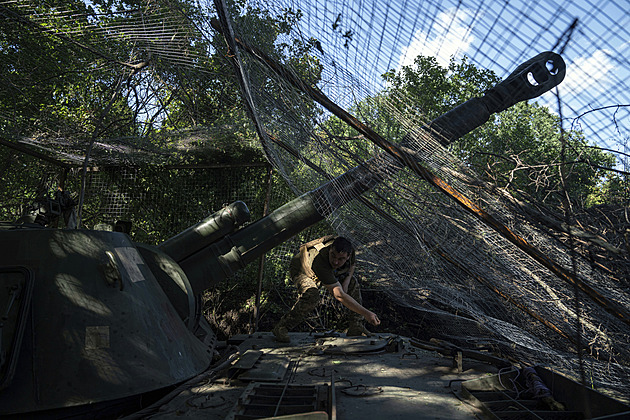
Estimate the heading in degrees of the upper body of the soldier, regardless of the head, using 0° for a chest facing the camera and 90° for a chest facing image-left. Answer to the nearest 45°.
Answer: approximately 315°

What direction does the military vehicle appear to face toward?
to the viewer's right
